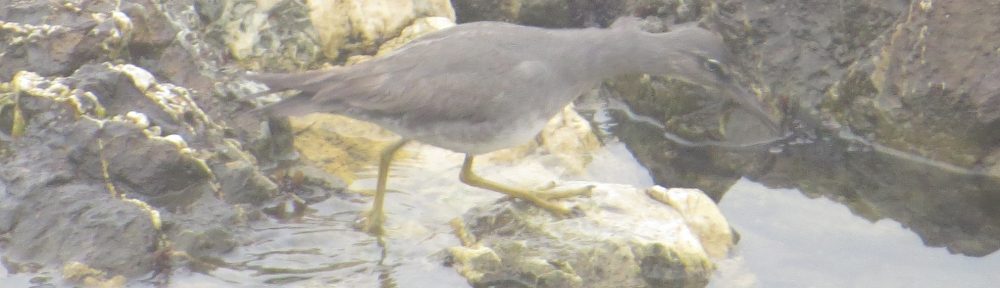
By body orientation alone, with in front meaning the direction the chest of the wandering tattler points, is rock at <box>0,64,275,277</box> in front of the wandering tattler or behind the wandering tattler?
behind

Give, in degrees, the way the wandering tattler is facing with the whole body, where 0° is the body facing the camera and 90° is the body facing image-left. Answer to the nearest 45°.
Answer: approximately 270°

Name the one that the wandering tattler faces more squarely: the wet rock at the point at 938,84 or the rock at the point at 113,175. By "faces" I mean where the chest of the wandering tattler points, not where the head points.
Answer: the wet rock
